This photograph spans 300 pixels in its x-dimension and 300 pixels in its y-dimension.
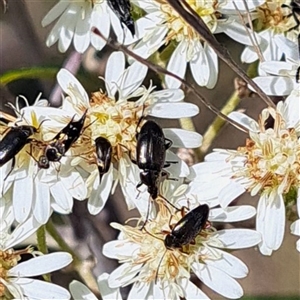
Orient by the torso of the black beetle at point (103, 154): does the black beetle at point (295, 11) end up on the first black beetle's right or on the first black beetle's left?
on the first black beetle's right

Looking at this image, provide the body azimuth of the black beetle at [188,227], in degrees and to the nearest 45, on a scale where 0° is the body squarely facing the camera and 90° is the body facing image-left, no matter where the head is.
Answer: approximately 45°

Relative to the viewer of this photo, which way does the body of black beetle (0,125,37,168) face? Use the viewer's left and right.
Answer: facing away from the viewer and to the right of the viewer

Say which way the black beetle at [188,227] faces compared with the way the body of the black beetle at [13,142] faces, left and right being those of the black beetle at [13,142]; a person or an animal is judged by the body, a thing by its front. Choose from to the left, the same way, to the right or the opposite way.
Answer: the opposite way

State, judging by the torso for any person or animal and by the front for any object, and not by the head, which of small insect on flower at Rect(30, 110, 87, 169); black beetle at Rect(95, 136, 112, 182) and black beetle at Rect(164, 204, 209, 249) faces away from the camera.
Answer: black beetle at Rect(95, 136, 112, 182)

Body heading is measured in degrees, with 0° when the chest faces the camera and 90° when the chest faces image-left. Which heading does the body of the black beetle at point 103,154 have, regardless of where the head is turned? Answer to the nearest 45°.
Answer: approximately 180°

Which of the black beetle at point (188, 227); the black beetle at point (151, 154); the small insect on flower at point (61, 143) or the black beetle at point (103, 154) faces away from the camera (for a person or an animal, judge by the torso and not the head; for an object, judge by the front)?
the black beetle at point (103, 154)
